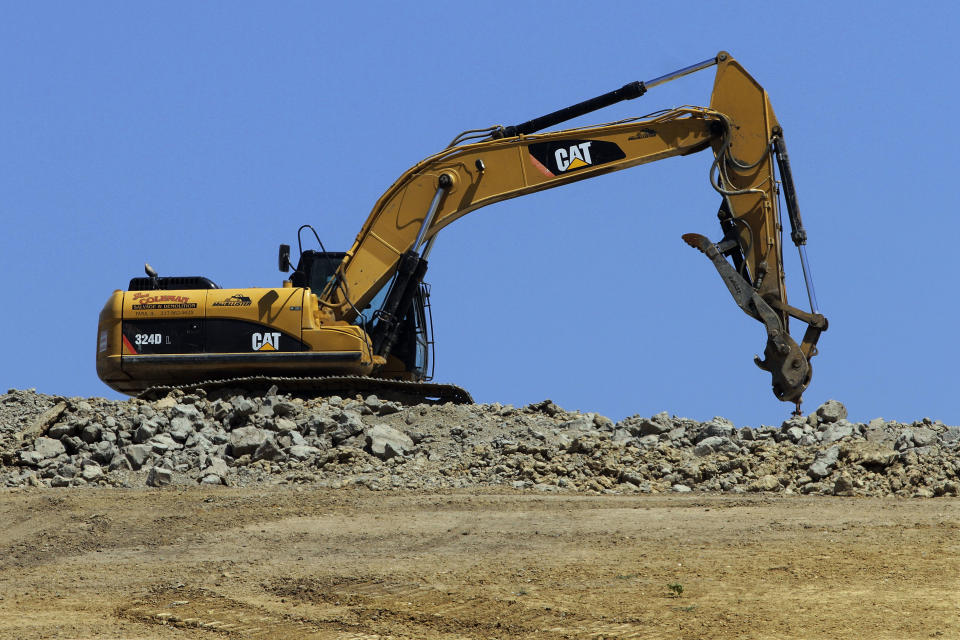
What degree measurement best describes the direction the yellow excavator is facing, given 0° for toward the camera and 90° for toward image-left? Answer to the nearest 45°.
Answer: approximately 270°

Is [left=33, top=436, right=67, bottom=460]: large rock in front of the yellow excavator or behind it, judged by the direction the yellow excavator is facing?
behind

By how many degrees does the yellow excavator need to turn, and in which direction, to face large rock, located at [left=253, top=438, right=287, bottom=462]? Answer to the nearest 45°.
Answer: approximately 135° to its right

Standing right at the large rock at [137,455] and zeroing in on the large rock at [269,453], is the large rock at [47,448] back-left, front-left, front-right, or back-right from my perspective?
back-left

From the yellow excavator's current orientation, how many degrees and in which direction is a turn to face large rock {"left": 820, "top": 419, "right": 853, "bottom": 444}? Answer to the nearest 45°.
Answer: approximately 45° to its right

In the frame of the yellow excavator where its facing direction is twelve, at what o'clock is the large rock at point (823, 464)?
The large rock is roughly at 1 o'clock from the yellow excavator.

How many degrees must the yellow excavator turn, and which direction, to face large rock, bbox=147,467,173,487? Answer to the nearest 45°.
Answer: approximately 135° to its right

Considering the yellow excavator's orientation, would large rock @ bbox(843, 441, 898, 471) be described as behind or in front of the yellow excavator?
in front
